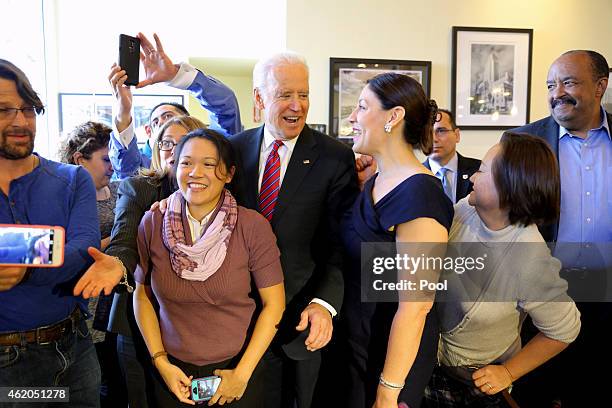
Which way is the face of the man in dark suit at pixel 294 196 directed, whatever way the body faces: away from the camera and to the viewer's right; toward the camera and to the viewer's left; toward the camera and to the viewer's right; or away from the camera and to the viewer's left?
toward the camera and to the viewer's right

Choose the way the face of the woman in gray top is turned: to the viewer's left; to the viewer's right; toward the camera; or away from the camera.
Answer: to the viewer's left

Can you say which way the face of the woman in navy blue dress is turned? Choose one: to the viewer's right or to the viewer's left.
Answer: to the viewer's left

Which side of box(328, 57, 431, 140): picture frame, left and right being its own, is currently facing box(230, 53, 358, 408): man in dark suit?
front

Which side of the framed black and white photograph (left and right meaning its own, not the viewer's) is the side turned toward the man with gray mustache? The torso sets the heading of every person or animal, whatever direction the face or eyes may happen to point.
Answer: front

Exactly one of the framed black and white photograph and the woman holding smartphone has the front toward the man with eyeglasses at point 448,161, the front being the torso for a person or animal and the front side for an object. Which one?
the framed black and white photograph

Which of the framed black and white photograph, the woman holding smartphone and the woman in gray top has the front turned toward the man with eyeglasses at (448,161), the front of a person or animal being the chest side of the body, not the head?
the framed black and white photograph

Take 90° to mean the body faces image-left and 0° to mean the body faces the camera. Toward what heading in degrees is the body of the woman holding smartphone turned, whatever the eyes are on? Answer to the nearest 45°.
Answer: approximately 0°
